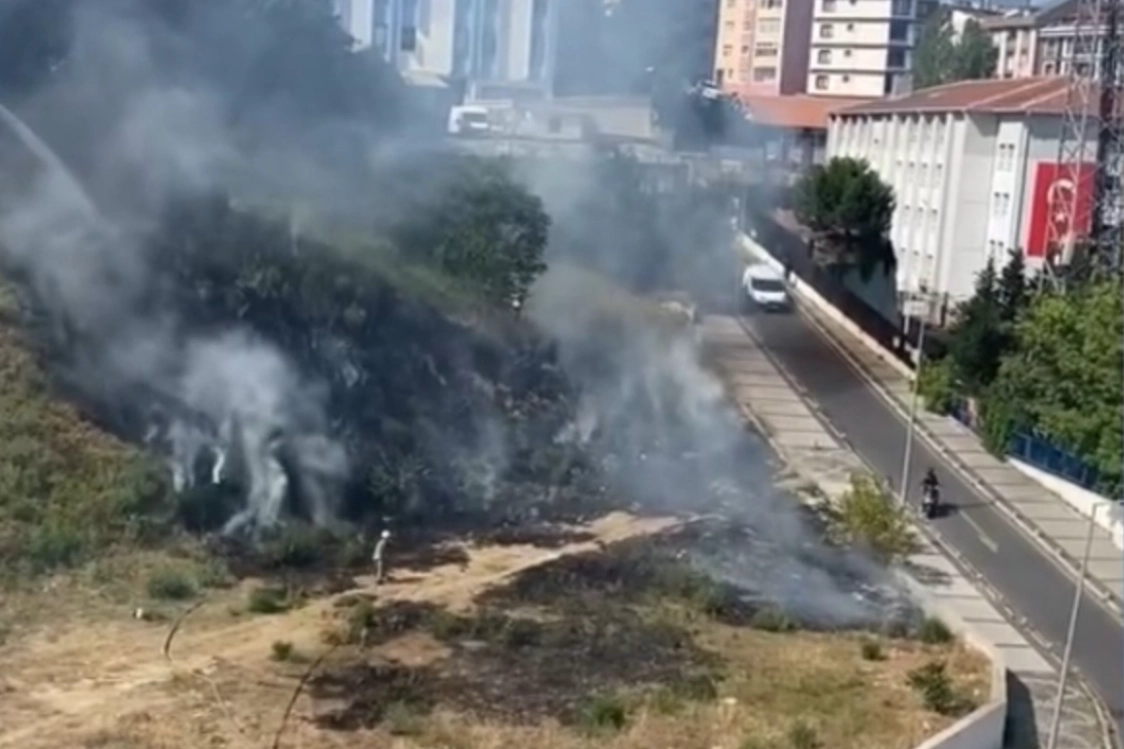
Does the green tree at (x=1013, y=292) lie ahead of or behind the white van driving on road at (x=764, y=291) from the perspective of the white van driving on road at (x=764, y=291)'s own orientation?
ahead

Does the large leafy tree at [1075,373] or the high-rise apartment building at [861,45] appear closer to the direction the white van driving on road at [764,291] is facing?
the large leafy tree

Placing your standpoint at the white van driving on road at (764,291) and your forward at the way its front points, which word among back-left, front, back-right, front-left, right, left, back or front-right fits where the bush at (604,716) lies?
front-right

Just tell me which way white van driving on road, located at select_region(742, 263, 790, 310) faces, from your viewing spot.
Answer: facing the viewer and to the right of the viewer

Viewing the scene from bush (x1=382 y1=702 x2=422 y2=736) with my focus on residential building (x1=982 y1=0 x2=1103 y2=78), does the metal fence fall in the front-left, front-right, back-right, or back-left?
front-right

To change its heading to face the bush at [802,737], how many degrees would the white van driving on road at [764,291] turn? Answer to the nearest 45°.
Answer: approximately 45° to its right

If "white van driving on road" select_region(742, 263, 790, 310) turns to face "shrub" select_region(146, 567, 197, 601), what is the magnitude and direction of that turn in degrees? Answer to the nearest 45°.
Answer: approximately 45° to its right

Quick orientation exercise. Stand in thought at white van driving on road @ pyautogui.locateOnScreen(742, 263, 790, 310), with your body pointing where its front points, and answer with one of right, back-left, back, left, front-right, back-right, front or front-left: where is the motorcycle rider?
front-right

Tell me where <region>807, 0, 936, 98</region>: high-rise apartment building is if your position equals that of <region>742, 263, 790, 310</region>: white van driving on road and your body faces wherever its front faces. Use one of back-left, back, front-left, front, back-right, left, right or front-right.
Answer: back-left

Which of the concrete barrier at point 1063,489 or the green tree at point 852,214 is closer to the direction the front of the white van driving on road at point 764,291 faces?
the concrete barrier

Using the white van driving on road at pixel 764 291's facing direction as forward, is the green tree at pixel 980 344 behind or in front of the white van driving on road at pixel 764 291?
in front

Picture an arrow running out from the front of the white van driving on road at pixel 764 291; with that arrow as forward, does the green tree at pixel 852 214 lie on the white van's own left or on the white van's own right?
on the white van's own left

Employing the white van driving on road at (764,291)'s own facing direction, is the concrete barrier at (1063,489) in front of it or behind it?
in front
